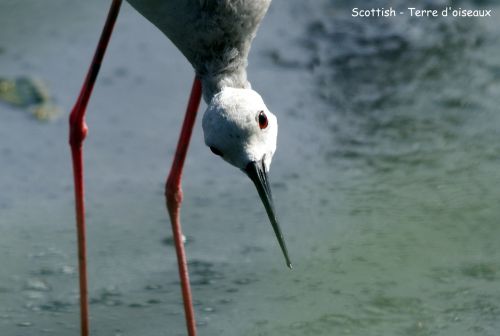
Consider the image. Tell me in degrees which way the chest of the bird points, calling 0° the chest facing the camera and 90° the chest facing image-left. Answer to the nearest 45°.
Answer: approximately 315°
